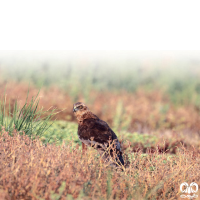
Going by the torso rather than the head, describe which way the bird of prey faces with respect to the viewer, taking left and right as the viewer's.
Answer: facing to the left of the viewer
